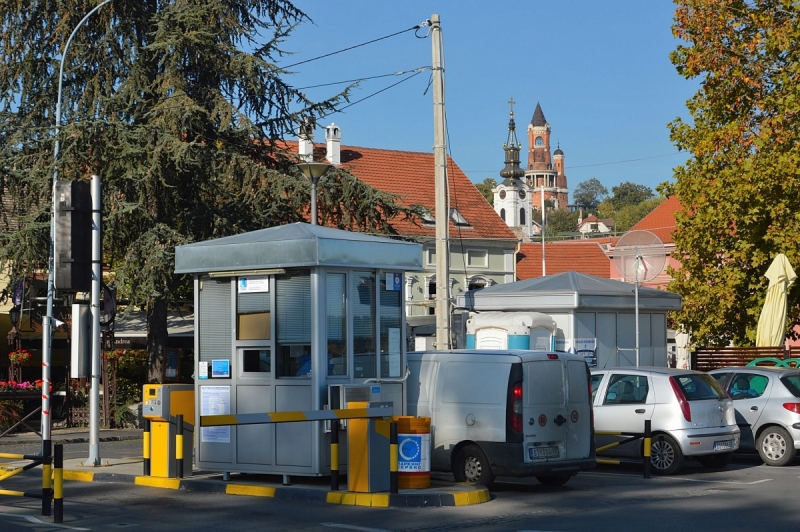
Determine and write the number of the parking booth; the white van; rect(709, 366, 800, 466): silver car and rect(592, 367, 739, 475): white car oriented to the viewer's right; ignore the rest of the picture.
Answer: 0

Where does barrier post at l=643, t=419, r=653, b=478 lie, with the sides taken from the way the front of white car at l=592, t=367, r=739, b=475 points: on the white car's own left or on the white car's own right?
on the white car's own left

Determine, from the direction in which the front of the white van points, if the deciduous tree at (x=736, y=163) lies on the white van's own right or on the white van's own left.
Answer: on the white van's own right

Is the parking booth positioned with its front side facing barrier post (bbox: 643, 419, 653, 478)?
no

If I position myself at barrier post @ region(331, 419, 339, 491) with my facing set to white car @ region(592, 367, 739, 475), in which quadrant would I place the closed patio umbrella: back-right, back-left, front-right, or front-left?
front-left

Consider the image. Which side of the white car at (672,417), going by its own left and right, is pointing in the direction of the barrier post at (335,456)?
left

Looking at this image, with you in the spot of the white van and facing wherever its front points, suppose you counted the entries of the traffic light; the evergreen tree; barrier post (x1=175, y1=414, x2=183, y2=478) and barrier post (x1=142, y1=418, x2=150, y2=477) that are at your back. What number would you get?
0

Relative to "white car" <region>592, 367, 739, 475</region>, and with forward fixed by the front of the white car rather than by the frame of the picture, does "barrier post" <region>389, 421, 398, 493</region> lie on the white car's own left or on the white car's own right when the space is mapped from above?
on the white car's own left

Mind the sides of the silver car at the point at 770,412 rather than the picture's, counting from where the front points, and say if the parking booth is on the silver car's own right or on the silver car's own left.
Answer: on the silver car's own left

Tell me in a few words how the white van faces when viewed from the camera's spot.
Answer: facing away from the viewer and to the left of the viewer

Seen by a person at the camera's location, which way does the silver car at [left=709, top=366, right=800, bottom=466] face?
facing away from the viewer and to the left of the viewer

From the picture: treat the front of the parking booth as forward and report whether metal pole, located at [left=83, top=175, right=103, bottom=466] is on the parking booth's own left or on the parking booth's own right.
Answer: on the parking booth's own right

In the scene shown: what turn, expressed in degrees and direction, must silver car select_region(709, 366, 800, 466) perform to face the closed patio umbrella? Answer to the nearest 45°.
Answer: approximately 45° to its right

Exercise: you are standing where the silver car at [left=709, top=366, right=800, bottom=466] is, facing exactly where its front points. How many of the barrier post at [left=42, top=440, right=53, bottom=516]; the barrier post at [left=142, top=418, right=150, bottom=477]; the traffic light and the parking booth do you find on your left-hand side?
4

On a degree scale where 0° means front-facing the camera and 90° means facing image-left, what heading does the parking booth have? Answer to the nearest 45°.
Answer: approximately 45°

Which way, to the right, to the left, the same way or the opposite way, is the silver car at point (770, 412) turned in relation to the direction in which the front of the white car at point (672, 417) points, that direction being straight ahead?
the same way

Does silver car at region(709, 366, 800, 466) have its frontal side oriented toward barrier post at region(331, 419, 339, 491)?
no

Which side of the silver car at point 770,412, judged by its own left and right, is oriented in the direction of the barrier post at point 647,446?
left

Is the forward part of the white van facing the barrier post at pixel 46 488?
no
